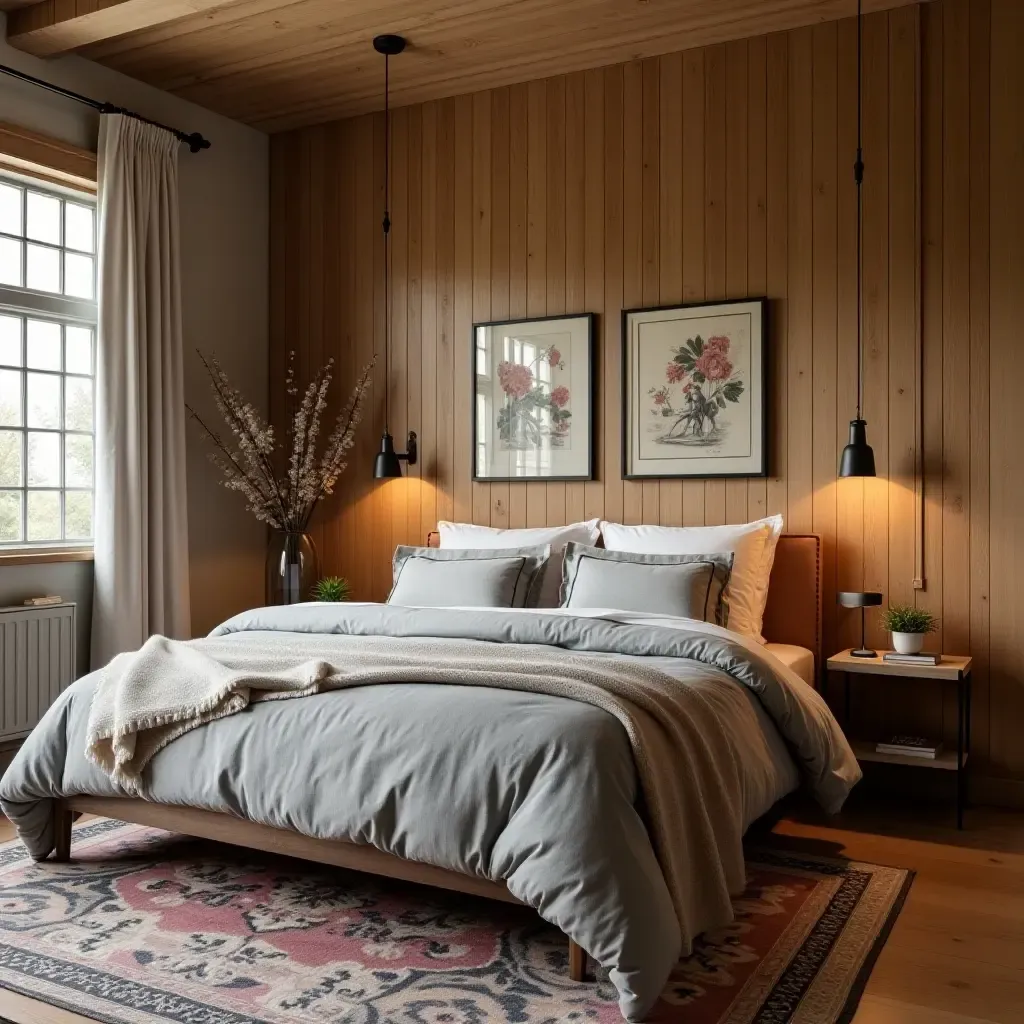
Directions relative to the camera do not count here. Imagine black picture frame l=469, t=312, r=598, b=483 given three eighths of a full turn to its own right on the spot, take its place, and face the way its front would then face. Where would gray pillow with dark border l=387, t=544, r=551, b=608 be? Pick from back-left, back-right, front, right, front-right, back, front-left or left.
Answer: left

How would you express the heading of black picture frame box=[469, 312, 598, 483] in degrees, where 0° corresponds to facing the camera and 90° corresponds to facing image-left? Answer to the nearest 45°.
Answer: approximately 0°

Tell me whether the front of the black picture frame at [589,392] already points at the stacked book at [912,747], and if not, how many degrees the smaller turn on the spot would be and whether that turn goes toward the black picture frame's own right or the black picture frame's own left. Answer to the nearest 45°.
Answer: approximately 45° to the black picture frame's own left

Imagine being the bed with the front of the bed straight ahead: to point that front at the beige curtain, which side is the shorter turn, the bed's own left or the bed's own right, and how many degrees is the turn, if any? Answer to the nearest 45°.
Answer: approximately 90° to the bed's own right

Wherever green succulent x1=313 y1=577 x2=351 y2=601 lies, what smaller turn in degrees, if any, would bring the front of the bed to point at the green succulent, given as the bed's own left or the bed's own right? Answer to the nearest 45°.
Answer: approximately 135° to the bed's own right

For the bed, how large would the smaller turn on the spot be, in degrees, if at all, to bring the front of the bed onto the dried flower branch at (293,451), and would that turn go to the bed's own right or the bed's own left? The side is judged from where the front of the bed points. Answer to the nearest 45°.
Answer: approximately 135° to the bed's own right

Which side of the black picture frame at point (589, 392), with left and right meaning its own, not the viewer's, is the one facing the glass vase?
right

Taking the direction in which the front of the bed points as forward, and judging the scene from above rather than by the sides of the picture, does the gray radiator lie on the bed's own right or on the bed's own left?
on the bed's own right

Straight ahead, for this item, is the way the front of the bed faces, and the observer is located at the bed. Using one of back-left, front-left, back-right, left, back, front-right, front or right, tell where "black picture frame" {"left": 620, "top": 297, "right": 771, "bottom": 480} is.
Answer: back

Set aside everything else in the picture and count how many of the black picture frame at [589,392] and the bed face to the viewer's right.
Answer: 0

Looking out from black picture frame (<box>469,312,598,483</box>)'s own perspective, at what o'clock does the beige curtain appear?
The beige curtain is roughly at 3 o'clock from the black picture frame.

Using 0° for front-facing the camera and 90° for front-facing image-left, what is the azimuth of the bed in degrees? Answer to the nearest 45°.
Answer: approximately 45°

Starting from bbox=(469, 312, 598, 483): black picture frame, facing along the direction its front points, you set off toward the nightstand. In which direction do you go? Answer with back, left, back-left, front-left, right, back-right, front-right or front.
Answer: front-left

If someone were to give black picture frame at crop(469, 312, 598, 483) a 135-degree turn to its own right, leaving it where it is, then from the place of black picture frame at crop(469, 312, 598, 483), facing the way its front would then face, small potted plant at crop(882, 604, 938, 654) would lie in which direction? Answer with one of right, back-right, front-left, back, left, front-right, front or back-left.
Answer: back

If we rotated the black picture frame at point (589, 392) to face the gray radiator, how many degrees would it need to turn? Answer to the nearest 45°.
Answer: approximately 90° to its right

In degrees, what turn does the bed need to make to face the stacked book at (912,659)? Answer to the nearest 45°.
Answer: approximately 180°
